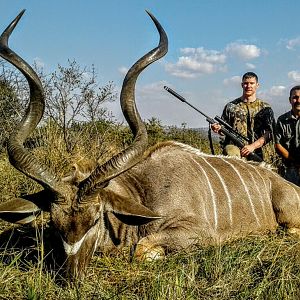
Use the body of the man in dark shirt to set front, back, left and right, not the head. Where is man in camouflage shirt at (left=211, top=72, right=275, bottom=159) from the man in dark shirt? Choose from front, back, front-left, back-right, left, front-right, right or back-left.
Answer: back-right

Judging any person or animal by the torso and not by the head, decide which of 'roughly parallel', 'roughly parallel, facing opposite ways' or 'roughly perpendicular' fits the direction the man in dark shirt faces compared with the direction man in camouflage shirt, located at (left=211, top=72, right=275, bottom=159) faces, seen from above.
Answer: roughly parallel

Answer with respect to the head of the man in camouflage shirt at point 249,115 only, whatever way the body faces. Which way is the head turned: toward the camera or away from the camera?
toward the camera

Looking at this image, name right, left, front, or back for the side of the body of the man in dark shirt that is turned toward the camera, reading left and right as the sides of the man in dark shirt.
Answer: front

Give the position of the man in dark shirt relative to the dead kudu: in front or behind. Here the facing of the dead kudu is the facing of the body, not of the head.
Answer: behind

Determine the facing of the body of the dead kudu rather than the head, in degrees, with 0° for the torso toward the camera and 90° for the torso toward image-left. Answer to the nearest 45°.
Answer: approximately 45°

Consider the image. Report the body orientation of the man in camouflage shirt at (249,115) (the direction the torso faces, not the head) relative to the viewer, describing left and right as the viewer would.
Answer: facing the viewer

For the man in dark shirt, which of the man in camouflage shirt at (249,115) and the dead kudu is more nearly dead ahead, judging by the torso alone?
the dead kudu

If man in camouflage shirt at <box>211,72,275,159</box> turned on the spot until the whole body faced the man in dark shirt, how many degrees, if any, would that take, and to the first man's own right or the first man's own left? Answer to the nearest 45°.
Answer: approximately 45° to the first man's own left

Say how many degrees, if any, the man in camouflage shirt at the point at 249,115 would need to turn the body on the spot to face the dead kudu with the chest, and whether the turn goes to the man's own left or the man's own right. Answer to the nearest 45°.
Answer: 0° — they already face it

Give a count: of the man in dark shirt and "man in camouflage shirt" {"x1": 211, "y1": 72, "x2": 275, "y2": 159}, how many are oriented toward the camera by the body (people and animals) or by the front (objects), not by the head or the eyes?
2
